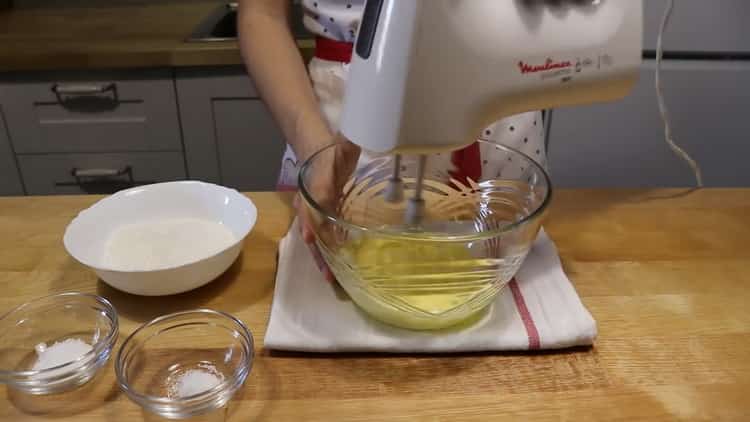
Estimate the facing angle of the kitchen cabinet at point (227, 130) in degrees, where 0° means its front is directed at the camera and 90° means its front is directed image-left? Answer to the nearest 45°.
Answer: approximately 0°

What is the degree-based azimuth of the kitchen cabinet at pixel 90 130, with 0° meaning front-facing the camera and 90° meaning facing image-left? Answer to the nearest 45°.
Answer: approximately 0°

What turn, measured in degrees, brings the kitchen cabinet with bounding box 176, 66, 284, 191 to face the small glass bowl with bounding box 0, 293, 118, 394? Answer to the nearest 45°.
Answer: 0° — it already faces it

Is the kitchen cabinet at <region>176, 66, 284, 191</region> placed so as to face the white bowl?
yes

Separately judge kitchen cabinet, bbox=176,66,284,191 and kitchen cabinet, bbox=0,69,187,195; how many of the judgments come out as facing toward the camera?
2

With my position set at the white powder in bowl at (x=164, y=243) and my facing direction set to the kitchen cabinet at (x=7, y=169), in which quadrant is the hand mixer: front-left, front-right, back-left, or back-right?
back-right

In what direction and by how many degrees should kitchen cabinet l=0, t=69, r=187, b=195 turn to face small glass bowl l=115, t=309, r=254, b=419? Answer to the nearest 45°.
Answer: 0° — it already faces it

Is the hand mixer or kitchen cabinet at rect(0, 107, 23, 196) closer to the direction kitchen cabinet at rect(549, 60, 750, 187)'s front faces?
the hand mixer

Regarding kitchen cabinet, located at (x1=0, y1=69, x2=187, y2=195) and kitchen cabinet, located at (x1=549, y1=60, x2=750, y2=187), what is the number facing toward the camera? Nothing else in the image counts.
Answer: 2
